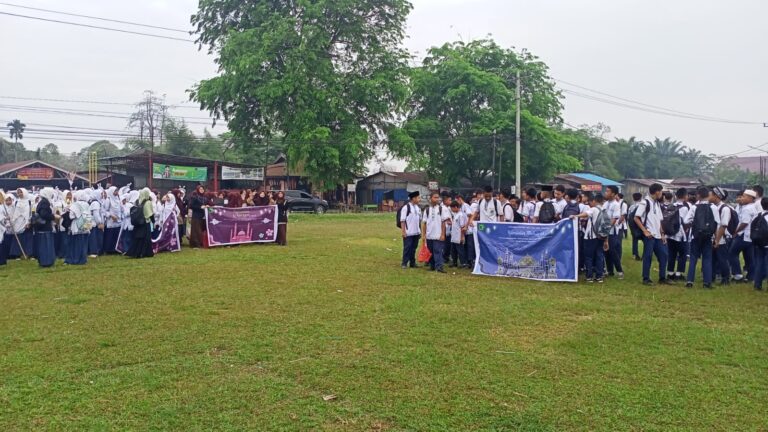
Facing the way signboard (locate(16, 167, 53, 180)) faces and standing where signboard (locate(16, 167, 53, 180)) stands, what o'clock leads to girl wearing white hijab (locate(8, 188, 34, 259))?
The girl wearing white hijab is roughly at 12 o'clock from the signboard.

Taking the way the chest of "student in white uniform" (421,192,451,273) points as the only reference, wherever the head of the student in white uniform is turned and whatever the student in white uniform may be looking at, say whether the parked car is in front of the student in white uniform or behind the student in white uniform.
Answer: behind

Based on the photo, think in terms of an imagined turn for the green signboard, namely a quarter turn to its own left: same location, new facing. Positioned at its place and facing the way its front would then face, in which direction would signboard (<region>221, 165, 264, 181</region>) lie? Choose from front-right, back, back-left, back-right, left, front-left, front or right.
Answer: front

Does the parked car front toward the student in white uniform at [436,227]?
no

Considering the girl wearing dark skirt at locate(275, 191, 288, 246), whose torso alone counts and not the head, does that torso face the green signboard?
no

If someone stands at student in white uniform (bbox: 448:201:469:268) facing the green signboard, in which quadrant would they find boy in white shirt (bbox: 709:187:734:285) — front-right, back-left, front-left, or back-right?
back-right

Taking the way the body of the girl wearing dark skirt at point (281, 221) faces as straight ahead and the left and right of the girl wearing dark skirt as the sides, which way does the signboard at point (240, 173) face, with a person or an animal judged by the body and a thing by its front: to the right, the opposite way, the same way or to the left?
the same way

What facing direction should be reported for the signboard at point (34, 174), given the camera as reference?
facing the viewer

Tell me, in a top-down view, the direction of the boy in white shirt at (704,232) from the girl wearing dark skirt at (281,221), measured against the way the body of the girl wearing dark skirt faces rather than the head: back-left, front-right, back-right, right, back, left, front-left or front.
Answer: front-left

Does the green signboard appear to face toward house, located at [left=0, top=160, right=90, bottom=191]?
no

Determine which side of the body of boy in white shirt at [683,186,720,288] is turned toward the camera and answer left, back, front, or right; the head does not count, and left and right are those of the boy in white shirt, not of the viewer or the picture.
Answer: back

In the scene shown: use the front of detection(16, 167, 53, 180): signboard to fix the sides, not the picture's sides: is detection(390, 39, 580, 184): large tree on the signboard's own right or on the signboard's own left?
on the signboard's own left
